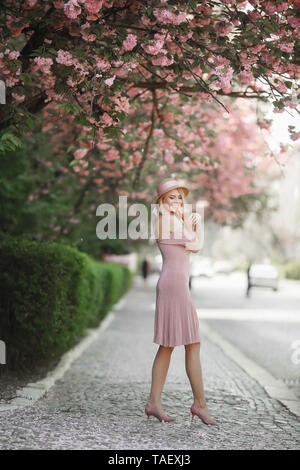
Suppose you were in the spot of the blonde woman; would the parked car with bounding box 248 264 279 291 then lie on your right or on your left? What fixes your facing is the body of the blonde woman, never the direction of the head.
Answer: on your left

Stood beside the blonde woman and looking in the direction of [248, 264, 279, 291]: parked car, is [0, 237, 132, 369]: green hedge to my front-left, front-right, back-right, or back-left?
front-left
